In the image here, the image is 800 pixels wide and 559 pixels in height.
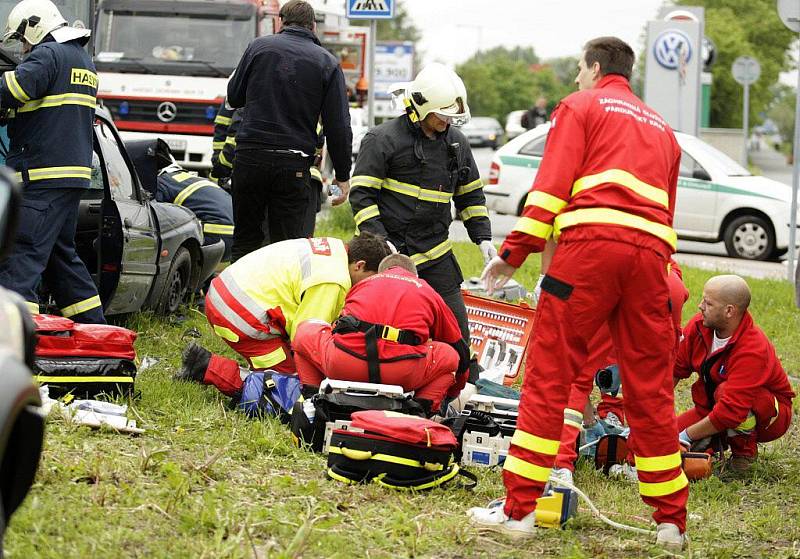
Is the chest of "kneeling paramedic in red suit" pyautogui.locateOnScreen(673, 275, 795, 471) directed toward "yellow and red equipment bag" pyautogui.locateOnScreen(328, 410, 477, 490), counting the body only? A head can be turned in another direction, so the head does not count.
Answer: yes

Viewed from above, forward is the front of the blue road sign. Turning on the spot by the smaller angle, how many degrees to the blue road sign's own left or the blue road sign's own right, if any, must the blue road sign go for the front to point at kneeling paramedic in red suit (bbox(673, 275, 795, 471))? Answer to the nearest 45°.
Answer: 0° — it already faces them

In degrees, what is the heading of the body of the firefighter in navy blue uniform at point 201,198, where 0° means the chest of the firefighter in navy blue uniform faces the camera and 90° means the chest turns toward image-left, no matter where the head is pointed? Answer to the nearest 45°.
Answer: approximately 90°

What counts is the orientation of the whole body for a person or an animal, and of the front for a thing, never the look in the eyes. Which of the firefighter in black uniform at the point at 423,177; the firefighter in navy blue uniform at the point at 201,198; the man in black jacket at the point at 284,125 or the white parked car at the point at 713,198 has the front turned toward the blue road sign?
the man in black jacket

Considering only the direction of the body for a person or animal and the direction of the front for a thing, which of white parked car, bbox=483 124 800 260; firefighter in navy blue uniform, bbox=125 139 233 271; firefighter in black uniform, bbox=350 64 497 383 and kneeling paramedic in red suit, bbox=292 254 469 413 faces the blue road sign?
the kneeling paramedic in red suit

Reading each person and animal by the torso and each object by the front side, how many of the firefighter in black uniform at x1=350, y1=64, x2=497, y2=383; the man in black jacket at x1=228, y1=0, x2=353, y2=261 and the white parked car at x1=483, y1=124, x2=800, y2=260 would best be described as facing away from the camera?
1

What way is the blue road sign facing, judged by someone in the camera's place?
facing the viewer

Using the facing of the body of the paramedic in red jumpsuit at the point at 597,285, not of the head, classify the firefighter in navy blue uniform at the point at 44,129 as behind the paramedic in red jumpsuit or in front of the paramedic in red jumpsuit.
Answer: in front

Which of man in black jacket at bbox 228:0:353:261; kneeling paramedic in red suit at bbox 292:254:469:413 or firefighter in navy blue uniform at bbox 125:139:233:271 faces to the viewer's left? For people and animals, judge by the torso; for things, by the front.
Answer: the firefighter in navy blue uniform

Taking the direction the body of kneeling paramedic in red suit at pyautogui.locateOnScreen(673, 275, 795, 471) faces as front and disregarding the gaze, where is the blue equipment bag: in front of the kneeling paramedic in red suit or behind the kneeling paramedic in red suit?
in front

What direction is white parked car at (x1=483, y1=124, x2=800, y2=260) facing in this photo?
to the viewer's right

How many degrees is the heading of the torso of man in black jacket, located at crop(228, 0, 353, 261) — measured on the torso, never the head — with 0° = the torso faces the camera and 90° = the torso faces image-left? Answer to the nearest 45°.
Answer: approximately 180°

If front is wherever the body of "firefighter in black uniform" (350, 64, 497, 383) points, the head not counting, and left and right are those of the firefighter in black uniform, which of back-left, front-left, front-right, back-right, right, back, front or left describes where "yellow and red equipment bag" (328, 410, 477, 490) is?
front-right

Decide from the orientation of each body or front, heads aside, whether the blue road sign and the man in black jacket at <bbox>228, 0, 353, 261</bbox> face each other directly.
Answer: yes

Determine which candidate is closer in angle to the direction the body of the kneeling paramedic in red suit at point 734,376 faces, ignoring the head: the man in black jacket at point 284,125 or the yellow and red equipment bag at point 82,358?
the yellow and red equipment bag
